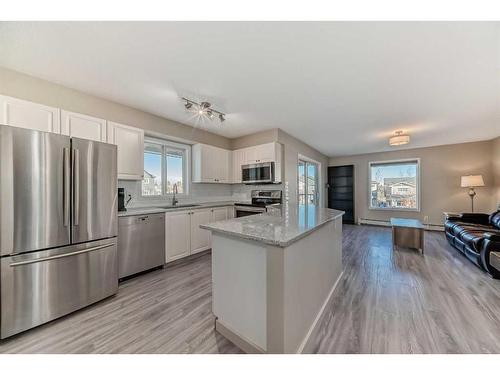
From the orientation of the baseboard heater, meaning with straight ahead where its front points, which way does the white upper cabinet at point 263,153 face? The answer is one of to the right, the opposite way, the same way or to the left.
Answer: the same way

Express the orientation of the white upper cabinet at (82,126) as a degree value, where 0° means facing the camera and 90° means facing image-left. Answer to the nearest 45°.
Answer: approximately 315°

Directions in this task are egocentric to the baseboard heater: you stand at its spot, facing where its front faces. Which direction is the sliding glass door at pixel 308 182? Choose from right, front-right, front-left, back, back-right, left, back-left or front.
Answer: front-right

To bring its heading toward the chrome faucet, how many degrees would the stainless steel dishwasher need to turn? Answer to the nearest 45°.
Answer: approximately 90° to its left

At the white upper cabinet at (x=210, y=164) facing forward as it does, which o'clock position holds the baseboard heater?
The baseboard heater is roughly at 10 o'clock from the white upper cabinet.

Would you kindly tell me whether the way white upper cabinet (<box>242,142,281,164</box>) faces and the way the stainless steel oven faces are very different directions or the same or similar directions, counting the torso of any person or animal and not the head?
same or similar directions

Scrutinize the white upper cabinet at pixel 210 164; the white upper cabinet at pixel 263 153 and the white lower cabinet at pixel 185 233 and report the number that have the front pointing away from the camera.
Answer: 0

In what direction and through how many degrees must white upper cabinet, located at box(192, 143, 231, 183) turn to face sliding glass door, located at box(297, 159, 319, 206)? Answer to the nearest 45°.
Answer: approximately 90° to its left

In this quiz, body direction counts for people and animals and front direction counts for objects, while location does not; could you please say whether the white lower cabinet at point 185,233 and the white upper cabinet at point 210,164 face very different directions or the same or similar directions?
same or similar directions

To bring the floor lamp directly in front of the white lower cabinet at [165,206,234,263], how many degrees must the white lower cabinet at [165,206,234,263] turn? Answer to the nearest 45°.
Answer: approximately 45° to its left

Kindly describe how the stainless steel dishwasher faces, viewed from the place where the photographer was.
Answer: facing the viewer and to the right of the viewer

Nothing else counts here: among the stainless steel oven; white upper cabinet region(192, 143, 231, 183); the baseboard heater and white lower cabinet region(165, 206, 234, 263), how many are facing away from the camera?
0

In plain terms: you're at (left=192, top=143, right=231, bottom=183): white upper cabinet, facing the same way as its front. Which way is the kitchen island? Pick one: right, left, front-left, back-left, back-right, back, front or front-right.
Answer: front-right

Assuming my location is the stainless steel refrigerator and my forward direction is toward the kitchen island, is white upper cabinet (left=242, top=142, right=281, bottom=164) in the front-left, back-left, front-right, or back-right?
front-left

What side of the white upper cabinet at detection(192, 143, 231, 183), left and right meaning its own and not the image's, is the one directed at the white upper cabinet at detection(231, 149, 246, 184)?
left
